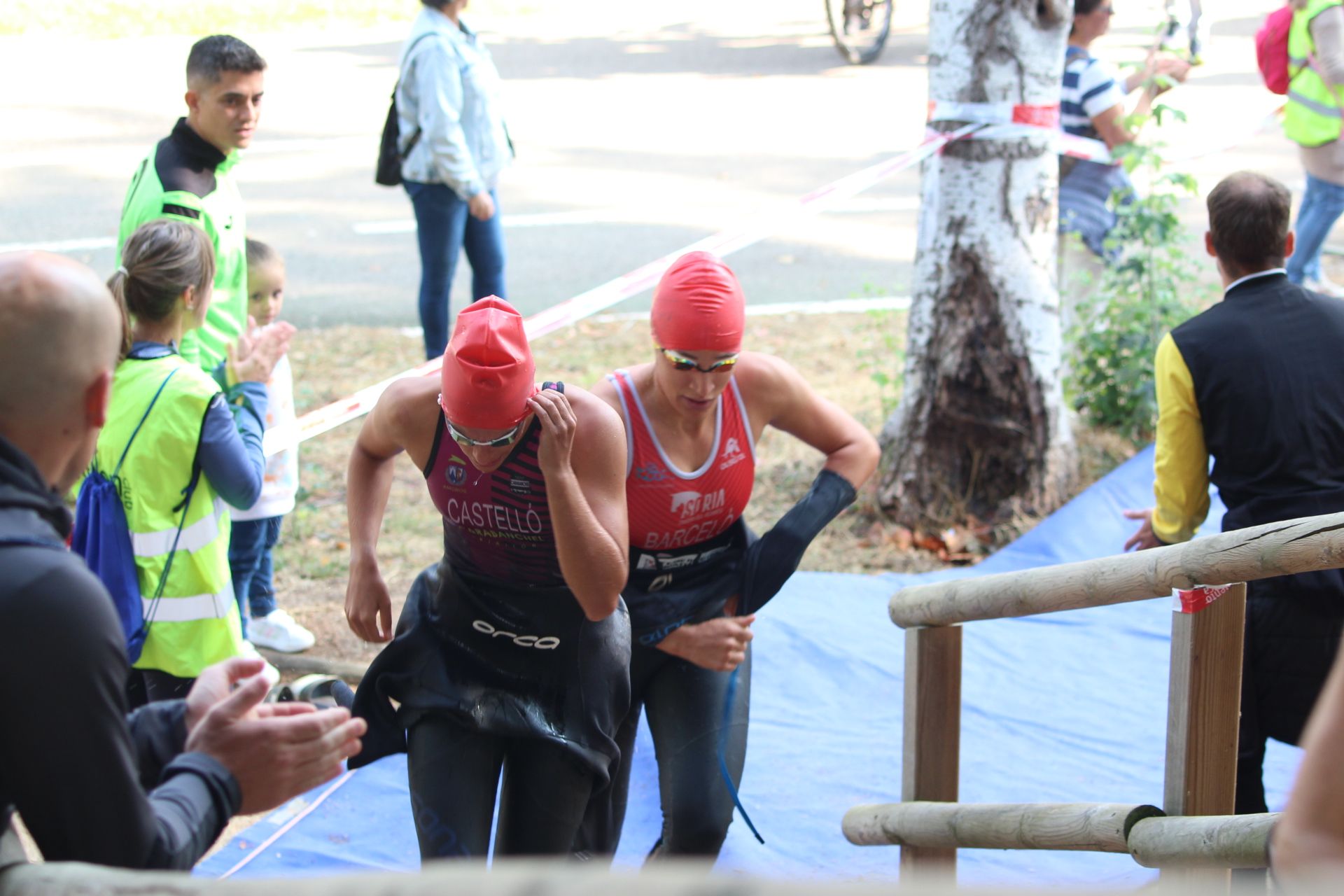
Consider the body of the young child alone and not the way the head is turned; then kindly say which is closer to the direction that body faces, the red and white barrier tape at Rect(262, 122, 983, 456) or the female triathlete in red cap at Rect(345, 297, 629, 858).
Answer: the female triathlete in red cap

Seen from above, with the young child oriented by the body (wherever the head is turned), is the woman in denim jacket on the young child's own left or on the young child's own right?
on the young child's own left

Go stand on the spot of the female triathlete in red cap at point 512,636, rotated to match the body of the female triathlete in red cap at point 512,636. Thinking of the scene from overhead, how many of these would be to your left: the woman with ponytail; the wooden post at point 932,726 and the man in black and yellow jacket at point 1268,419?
2

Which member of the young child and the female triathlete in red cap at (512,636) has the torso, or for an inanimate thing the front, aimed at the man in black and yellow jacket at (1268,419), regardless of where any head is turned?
the young child

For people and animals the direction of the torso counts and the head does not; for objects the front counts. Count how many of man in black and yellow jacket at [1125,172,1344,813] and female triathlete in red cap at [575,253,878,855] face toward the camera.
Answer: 1

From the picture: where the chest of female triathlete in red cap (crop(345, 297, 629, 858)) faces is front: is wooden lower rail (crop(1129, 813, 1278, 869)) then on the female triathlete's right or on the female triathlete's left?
on the female triathlete's left

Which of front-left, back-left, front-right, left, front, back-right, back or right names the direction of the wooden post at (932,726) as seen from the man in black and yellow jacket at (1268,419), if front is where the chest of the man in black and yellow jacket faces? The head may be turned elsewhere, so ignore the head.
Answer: back-left

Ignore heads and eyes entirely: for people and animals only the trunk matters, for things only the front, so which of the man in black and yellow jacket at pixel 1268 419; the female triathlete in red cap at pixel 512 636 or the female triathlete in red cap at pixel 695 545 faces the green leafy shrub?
the man in black and yellow jacket

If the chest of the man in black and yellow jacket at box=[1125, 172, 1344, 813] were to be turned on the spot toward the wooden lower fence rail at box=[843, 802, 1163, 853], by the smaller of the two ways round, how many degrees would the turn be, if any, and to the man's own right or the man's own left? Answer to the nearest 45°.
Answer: approximately 135° to the man's own left

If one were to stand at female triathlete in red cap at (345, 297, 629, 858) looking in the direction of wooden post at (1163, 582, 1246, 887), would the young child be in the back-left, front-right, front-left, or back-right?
back-left

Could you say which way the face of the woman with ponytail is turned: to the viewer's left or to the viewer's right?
to the viewer's right

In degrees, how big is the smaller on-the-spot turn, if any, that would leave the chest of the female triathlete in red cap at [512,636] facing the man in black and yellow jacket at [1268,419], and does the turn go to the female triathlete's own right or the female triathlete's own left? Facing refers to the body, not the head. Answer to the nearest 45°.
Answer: approximately 90° to the female triathlete's own left

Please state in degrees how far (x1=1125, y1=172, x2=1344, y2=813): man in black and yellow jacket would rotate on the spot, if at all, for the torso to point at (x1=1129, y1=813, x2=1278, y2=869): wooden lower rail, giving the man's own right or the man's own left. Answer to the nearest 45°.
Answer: approximately 180°

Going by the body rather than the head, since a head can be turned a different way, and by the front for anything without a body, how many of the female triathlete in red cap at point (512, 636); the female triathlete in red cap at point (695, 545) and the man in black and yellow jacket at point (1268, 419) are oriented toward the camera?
2
